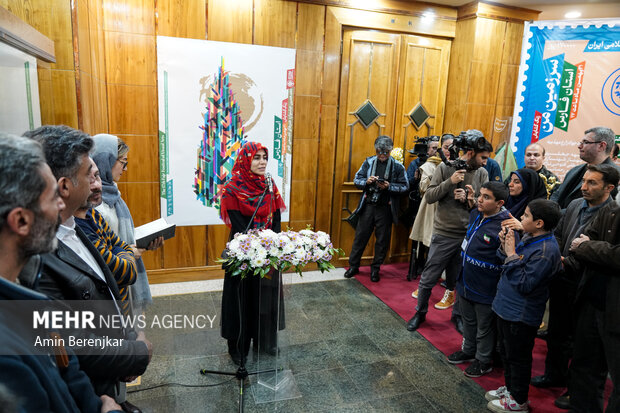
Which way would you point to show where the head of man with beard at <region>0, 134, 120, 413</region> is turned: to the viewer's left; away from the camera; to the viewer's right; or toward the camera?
to the viewer's right

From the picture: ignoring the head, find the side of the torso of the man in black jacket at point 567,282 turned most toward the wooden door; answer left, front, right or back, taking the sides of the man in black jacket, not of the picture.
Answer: right

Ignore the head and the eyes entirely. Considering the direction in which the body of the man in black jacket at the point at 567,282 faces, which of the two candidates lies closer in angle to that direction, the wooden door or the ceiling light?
the wooden door

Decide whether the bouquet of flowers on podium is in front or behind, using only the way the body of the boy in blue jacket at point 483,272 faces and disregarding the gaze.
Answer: in front

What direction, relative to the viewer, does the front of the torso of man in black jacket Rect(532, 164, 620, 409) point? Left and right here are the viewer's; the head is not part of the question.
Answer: facing the viewer and to the left of the viewer

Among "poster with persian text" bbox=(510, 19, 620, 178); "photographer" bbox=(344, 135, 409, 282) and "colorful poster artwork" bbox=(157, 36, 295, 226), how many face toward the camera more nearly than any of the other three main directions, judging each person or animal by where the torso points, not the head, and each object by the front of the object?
3

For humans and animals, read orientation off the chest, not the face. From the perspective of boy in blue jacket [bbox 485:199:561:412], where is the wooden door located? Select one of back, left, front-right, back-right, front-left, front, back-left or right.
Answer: front-right

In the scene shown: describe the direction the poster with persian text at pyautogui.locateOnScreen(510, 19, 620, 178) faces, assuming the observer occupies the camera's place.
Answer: facing the viewer

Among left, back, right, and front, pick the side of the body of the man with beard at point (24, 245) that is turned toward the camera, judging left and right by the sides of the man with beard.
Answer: right

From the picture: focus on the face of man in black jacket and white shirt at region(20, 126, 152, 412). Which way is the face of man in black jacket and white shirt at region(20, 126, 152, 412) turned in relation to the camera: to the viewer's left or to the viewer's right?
to the viewer's right

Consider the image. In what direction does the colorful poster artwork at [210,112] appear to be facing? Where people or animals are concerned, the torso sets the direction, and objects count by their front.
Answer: toward the camera

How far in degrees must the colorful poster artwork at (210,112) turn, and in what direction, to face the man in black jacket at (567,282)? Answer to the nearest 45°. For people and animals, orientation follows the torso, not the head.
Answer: approximately 45° to its left

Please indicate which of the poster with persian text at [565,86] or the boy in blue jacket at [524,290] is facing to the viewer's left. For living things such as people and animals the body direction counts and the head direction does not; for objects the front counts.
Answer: the boy in blue jacket

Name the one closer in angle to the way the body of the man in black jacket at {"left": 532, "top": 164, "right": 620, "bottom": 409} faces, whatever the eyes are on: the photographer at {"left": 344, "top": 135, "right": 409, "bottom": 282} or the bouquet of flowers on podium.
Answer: the bouquet of flowers on podium

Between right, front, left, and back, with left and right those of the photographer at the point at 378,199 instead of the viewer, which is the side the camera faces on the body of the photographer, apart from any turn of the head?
front

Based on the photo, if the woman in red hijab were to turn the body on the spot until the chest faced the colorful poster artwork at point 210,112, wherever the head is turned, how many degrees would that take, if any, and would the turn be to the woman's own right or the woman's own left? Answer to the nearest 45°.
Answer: approximately 135° to the woman's own left
